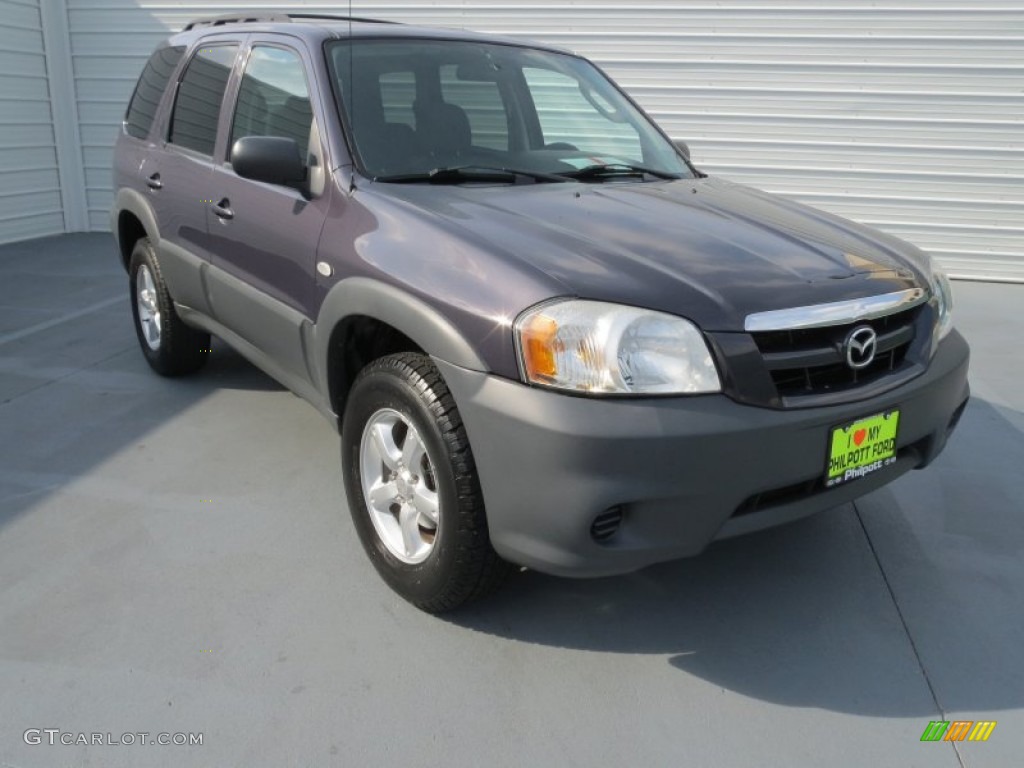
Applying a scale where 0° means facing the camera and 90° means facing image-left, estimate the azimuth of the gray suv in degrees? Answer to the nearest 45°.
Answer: approximately 315°
